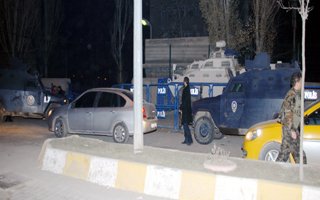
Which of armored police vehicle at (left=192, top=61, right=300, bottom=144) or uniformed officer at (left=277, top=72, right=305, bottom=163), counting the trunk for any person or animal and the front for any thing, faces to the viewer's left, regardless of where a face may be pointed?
the armored police vehicle

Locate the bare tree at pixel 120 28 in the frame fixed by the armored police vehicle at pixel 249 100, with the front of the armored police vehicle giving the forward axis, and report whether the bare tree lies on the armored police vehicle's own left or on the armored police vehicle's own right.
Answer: on the armored police vehicle's own right

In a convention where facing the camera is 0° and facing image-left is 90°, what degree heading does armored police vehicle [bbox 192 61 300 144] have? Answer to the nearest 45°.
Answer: approximately 90°

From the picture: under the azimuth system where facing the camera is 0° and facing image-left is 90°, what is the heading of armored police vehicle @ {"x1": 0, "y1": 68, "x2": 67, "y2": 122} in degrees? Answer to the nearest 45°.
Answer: approximately 270°

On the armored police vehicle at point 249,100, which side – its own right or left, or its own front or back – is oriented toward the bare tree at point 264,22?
right

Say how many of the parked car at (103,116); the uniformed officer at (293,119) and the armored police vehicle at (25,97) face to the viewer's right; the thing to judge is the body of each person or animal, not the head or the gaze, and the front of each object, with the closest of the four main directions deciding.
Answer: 2

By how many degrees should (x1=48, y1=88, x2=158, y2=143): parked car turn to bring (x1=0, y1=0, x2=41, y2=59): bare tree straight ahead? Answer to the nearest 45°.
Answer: approximately 45° to its right
